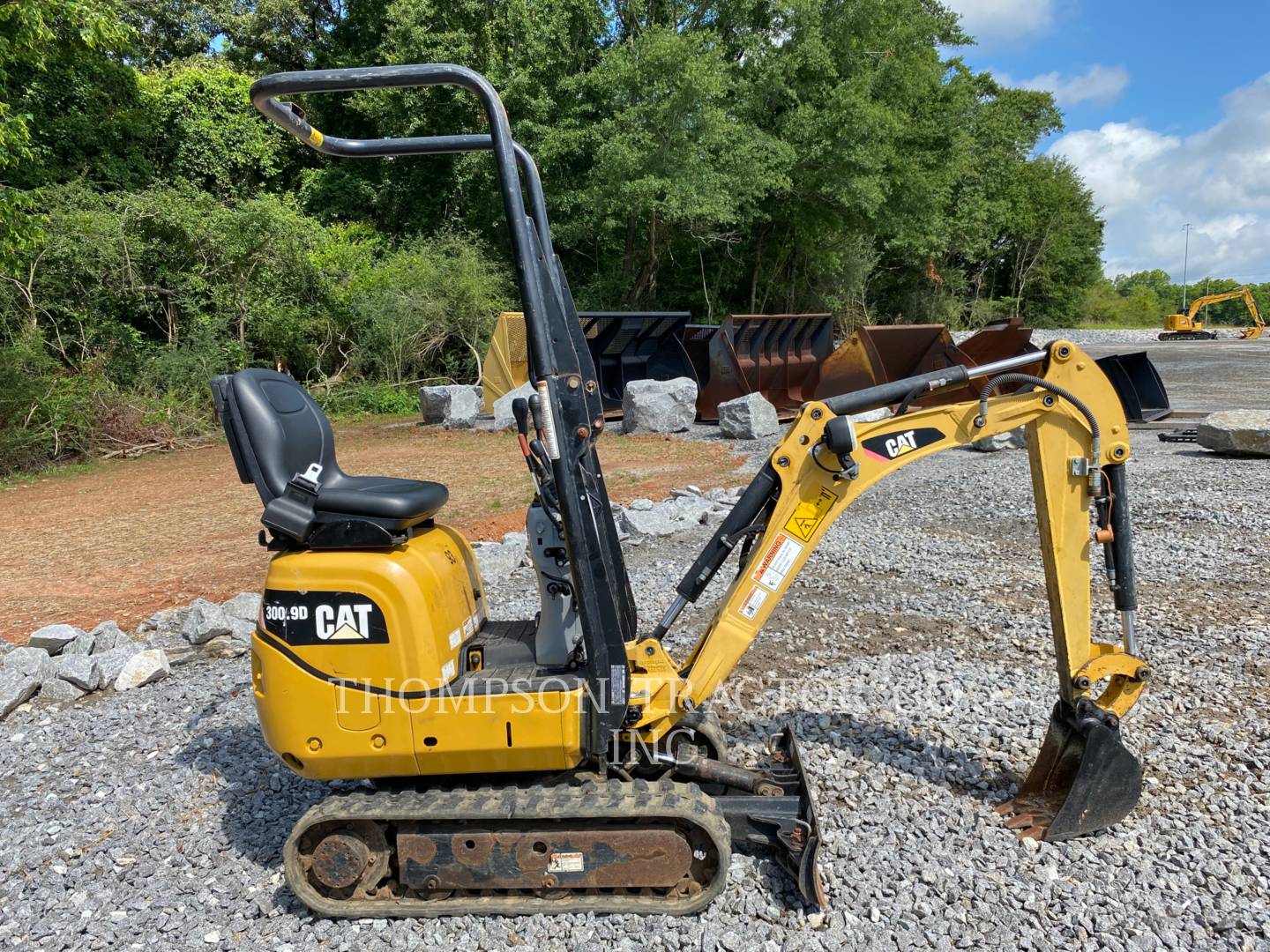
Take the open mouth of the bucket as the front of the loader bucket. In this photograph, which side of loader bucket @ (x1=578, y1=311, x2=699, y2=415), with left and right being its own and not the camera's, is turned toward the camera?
front

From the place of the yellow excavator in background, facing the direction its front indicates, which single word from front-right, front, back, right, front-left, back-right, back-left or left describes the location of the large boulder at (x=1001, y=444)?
right

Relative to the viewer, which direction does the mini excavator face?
to the viewer's right

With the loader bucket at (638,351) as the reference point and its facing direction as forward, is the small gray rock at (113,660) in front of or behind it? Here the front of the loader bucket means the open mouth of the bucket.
in front

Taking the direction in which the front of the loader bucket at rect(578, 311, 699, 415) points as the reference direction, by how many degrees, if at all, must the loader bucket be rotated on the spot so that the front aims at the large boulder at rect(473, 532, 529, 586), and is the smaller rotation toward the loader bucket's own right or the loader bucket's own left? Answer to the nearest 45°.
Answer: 0° — it already faces it

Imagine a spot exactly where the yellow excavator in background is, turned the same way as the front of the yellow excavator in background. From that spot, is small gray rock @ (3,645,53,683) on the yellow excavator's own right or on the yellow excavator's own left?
on the yellow excavator's own right

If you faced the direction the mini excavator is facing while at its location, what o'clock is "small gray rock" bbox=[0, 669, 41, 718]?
The small gray rock is roughly at 7 o'clock from the mini excavator.

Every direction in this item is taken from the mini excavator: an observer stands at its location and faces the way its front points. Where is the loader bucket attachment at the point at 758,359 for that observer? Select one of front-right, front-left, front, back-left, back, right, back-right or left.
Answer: left

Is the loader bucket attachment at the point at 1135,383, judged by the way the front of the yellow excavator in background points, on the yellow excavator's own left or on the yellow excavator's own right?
on the yellow excavator's own right

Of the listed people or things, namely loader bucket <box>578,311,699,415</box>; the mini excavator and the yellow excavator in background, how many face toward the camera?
1

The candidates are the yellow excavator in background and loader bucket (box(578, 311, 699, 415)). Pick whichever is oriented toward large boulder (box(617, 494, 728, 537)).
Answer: the loader bucket

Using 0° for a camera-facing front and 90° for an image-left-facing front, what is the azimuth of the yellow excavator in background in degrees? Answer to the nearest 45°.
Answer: approximately 270°

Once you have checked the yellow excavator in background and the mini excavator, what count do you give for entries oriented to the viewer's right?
2

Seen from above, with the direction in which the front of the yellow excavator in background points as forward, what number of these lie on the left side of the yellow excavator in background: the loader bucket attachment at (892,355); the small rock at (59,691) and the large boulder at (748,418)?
0

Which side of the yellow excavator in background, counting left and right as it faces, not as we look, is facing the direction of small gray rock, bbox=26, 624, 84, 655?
right

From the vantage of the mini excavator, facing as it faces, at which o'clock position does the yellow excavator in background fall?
The yellow excavator in background is roughly at 10 o'clock from the mini excavator.

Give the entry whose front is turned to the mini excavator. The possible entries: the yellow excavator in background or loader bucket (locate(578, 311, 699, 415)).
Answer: the loader bucket
